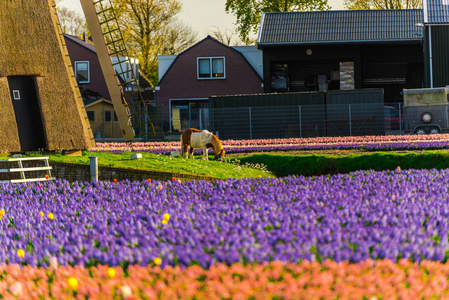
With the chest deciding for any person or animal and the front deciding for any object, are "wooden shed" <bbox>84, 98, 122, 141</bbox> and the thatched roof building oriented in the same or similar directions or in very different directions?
same or similar directions

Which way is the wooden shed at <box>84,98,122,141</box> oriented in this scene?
toward the camera

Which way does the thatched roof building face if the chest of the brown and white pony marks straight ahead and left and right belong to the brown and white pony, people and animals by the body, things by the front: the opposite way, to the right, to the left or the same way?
to the right

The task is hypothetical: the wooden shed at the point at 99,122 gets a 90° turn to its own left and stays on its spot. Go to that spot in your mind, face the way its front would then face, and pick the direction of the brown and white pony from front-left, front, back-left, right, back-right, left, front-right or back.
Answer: right

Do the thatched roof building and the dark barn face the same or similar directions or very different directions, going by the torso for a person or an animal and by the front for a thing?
same or similar directions

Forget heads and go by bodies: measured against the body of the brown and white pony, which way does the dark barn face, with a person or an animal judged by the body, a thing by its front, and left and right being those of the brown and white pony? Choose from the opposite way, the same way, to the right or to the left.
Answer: to the right

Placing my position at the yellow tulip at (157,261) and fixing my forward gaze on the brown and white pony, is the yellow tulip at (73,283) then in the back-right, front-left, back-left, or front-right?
back-left

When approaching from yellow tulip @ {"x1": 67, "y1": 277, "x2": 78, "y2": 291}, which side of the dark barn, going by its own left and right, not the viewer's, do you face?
front

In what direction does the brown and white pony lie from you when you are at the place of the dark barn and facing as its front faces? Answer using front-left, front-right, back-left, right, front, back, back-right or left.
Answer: front

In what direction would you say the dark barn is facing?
toward the camera

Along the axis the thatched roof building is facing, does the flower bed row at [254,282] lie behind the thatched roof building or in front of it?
in front

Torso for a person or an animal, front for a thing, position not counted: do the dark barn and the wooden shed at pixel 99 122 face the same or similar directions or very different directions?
same or similar directions

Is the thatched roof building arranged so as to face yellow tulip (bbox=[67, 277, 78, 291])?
yes

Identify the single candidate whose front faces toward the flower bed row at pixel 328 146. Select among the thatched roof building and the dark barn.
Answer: the dark barn

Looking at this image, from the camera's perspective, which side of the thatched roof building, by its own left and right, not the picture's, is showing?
front

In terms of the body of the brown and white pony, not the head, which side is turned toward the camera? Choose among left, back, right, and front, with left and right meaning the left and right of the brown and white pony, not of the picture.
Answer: right

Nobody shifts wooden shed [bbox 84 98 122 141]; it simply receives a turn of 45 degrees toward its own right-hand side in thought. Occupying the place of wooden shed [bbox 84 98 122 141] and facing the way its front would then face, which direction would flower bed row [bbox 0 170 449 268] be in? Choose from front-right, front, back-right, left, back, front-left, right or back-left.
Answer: front-left

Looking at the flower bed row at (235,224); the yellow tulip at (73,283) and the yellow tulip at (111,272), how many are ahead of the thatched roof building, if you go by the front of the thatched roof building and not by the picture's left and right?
3
